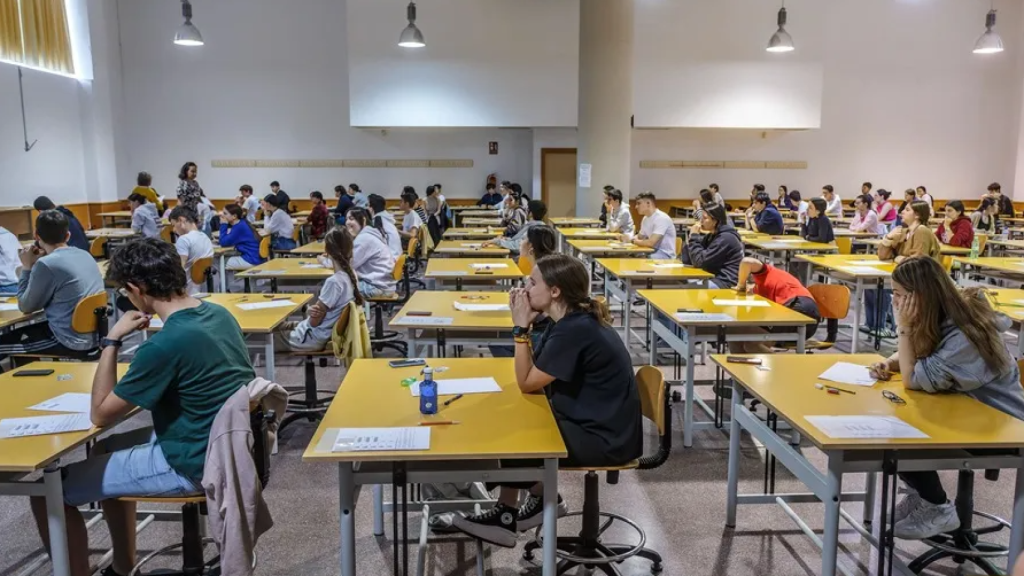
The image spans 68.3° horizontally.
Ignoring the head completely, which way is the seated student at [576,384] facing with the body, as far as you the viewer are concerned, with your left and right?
facing to the left of the viewer

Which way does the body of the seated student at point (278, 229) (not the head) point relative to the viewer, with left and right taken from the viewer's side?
facing to the left of the viewer

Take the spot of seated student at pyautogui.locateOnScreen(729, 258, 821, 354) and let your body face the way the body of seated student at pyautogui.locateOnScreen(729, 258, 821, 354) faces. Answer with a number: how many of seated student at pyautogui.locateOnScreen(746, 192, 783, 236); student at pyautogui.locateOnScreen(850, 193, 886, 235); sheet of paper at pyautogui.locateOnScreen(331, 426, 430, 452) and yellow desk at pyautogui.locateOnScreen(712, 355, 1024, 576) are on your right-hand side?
2

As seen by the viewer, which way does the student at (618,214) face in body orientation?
to the viewer's left

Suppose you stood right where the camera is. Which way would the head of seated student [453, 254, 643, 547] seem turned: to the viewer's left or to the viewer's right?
to the viewer's left

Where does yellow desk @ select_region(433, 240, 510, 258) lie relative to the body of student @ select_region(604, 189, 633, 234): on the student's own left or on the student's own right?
on the student's own left

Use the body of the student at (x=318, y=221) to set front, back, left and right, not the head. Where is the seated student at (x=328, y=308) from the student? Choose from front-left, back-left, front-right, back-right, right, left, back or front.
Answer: left

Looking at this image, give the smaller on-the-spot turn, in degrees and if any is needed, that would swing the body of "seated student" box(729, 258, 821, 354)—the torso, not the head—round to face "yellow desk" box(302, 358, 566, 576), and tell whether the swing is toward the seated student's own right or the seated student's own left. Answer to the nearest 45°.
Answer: approximately 90° to the seated student's own left

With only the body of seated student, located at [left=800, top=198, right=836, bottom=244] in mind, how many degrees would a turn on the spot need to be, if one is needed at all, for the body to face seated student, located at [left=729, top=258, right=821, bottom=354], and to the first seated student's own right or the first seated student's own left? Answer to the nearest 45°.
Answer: approximately 90° to the first seated student's own left

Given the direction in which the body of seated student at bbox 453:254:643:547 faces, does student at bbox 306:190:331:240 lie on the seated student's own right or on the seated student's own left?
on the seated student's own right

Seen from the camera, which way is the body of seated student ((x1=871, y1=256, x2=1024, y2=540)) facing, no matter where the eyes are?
to the viewer's left

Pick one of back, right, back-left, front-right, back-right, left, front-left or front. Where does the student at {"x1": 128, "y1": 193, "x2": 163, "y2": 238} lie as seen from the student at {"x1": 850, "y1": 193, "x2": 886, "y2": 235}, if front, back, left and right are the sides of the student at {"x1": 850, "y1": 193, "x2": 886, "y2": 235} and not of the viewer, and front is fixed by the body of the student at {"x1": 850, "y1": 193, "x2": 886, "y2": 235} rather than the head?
front-left
